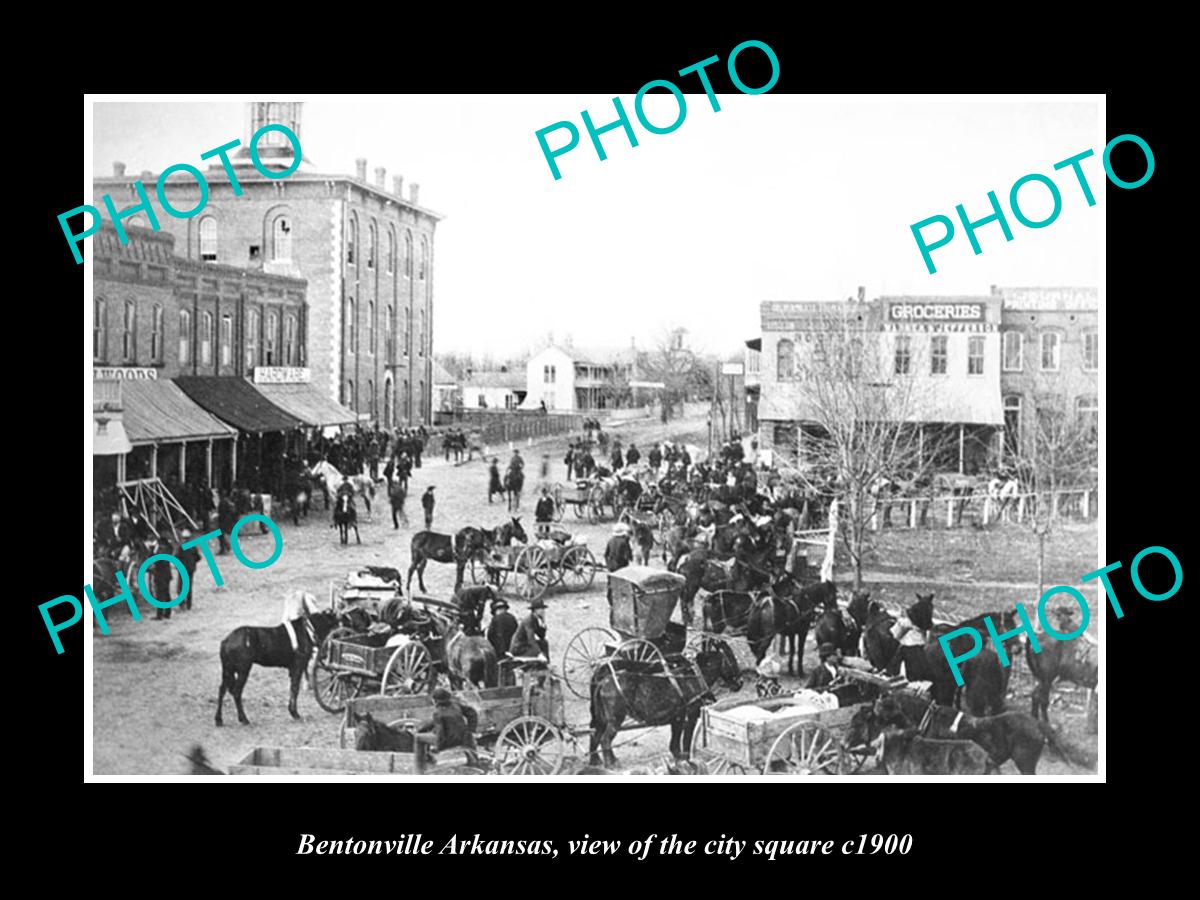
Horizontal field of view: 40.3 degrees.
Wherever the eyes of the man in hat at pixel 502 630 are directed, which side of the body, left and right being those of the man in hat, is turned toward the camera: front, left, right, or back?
back
